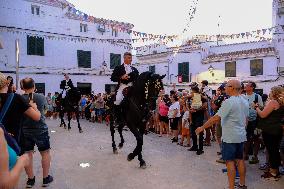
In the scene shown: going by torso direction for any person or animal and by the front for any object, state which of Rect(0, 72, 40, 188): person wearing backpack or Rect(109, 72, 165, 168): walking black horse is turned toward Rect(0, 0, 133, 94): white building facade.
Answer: the person wearing backpack

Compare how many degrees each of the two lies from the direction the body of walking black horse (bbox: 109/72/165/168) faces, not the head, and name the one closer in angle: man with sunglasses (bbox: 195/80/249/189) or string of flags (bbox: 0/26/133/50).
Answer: the man with sunglasses

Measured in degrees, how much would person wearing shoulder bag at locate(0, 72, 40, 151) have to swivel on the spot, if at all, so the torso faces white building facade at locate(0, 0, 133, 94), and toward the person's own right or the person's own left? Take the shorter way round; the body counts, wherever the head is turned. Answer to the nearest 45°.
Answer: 0° — they already face it

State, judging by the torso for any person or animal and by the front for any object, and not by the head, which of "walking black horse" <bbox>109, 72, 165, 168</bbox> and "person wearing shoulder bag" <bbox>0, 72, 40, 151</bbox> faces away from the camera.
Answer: the person wearing shoulder bag

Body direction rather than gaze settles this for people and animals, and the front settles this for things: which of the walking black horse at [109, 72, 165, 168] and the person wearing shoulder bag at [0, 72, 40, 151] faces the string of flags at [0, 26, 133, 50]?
the person wearing shoulder bag

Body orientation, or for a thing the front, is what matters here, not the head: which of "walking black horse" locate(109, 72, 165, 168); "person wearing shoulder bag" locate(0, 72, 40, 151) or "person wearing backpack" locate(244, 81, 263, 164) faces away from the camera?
"person wearing shoulder bag" locate(0, 72, 40, 151)

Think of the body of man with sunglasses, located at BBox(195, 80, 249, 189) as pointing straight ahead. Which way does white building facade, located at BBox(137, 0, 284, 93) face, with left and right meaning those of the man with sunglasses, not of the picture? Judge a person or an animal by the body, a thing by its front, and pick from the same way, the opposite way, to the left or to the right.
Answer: to the left

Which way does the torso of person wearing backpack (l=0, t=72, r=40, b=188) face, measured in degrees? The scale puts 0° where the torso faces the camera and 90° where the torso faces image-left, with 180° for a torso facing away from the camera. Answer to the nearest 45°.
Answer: approximately 180°
